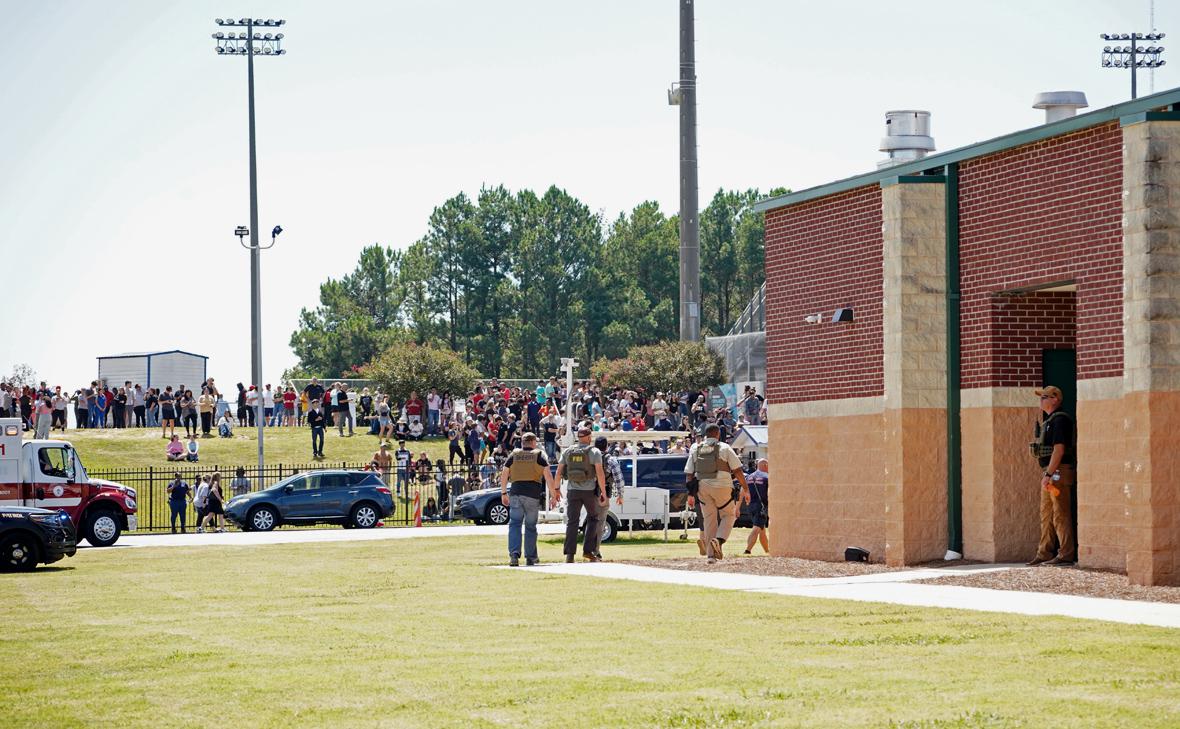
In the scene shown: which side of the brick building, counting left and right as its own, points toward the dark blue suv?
right

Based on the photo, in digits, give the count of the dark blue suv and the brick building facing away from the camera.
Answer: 0

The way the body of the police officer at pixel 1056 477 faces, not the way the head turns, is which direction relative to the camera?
to the viewer's left

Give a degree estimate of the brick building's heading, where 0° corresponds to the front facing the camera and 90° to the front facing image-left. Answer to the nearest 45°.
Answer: approximately 45°

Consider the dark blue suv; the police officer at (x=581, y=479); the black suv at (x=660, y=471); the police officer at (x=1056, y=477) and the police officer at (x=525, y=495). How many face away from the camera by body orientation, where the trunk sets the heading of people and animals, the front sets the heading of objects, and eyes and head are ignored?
2

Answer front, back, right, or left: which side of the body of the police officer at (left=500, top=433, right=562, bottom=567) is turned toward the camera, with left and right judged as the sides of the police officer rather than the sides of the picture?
back

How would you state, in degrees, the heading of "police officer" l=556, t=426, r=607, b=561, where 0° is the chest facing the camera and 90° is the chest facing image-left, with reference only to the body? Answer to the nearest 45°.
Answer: approximately 180°

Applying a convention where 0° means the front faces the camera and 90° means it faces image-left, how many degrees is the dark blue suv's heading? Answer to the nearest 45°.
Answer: approximately 90°
